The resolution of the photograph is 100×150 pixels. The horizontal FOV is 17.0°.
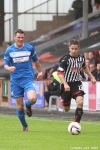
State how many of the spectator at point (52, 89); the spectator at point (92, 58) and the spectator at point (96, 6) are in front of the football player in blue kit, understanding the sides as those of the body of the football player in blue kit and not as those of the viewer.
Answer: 0

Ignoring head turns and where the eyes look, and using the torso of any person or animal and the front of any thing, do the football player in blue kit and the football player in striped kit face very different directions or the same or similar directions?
same or similar directions

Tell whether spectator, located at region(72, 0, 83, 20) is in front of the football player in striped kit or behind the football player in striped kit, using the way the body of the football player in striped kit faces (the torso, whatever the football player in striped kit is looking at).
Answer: behind

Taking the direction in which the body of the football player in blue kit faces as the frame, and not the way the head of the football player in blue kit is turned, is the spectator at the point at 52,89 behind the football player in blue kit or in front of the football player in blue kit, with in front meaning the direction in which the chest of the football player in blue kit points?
behind

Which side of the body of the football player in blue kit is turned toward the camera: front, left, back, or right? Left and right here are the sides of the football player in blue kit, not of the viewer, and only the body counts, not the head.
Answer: front

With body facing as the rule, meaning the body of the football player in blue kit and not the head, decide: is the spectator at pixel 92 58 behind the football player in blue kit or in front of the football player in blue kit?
behind

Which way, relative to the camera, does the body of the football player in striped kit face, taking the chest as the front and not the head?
toward the camera

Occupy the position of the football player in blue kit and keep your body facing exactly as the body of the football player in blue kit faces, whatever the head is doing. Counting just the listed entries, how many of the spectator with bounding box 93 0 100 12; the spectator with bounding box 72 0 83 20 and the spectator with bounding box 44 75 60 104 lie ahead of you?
0

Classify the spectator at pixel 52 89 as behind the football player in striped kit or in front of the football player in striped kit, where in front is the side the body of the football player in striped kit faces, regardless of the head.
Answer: behind

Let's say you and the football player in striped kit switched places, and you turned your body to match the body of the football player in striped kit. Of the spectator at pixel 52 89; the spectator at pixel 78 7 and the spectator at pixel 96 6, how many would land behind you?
3

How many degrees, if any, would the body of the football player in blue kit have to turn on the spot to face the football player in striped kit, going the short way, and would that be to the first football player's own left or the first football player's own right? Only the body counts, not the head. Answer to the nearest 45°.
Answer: approximately 90° to the first football player's own left

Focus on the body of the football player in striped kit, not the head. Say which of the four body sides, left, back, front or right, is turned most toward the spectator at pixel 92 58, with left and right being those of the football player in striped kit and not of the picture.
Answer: back

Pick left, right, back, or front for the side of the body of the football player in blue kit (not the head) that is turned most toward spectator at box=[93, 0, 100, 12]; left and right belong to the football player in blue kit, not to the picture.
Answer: back

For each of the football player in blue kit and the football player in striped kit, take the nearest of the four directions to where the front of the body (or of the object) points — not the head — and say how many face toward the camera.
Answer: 2
